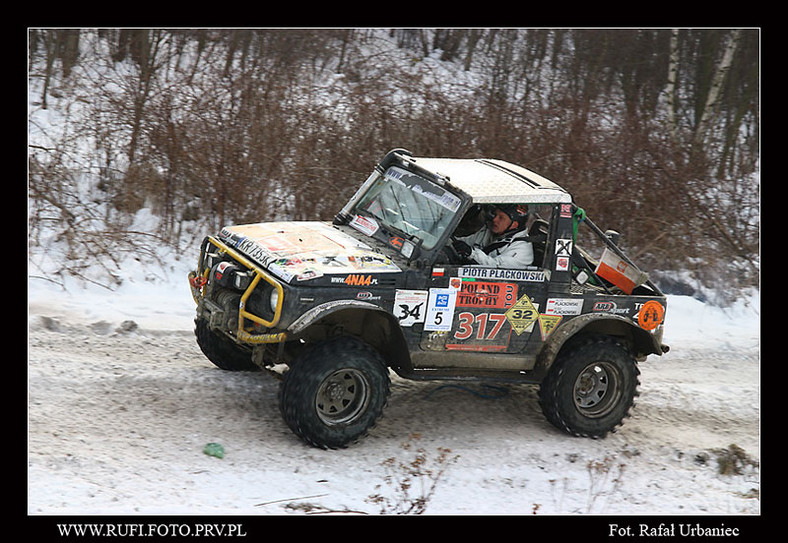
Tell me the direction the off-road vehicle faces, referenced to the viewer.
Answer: facing the viewer and to the left of the viewer
